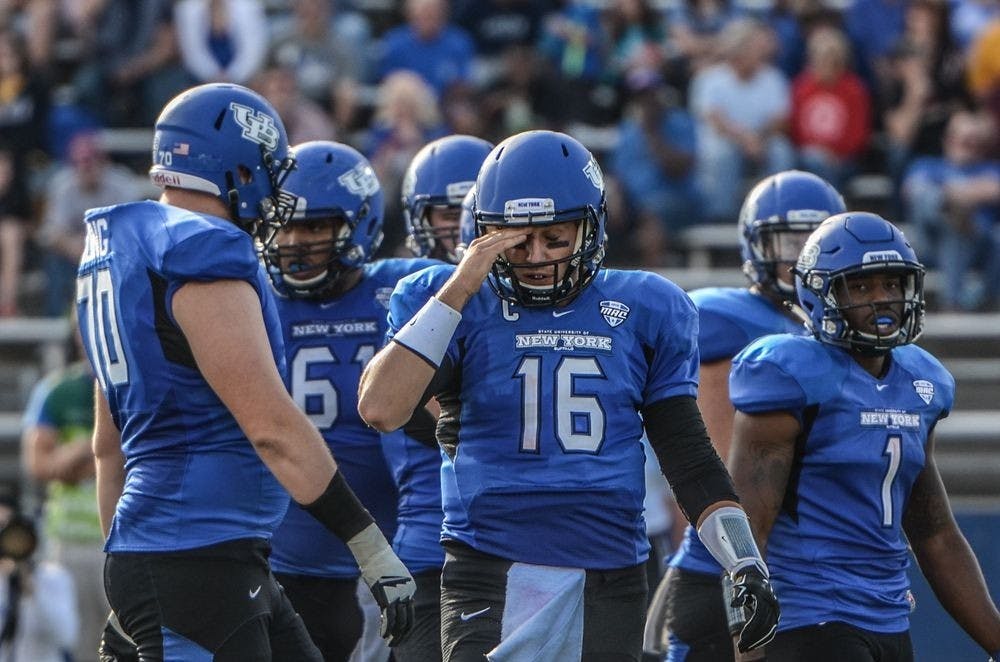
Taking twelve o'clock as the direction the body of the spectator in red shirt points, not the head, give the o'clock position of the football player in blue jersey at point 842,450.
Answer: The football player in blue jersey is roughly at 12 o'clock from the spectator in red shirt.

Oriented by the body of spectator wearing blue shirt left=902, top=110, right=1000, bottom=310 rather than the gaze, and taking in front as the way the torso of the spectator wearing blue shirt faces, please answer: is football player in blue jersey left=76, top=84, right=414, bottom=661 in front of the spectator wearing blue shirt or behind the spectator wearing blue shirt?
in front

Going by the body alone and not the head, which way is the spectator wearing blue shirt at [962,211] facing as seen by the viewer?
toward the camera

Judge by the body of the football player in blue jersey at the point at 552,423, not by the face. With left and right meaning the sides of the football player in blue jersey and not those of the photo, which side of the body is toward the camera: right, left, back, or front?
front

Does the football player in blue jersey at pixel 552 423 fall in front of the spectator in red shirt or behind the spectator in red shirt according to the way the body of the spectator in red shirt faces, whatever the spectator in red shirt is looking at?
in front

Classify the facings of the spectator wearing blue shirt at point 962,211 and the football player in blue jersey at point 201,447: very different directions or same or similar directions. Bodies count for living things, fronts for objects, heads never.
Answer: very different directions

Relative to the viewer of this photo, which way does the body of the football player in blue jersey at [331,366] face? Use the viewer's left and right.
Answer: facing the viewer and to the left of the viewer

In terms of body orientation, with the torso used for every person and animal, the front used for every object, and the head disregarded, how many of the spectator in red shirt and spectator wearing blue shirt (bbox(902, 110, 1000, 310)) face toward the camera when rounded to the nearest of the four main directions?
2

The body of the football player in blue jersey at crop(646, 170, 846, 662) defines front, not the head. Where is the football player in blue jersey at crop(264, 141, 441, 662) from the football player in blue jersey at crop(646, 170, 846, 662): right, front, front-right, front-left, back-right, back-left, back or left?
back-right

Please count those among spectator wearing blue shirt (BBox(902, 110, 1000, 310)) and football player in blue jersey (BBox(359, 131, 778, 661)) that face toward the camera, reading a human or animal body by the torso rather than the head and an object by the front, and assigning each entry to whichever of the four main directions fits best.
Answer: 2

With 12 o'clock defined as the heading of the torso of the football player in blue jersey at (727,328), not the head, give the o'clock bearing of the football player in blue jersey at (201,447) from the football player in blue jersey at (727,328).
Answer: the football player in blue jersey at (201,447) is roughly at 3 o'clock from the football player in blue jersey at (727,328).

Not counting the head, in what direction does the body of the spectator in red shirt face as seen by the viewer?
toward the camera
